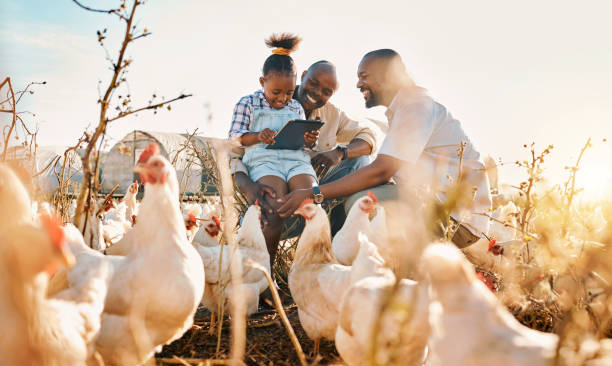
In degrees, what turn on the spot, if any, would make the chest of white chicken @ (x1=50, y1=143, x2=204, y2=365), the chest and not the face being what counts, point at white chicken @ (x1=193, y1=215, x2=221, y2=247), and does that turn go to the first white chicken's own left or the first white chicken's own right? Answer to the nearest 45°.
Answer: approximately 135° to the first white chicken's own left

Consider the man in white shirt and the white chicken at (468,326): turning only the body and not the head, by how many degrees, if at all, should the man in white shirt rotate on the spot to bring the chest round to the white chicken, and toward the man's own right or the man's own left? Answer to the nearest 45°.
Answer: approximately 90° to the man's own left

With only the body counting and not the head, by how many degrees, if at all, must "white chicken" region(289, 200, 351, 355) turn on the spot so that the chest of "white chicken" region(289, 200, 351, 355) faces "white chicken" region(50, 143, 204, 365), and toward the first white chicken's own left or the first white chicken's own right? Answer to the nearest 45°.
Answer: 0° — it already faces it

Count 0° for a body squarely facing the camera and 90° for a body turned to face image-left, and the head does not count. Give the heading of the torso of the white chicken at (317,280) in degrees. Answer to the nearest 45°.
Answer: approximately 45°

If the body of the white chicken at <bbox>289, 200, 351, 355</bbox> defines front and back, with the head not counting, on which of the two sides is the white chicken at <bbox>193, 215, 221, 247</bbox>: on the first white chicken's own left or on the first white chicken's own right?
on the first white chicken's own right

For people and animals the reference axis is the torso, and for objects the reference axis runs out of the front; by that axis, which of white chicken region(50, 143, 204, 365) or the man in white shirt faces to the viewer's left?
the man in white shirt

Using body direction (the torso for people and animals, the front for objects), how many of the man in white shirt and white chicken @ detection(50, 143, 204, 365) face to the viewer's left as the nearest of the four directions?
1

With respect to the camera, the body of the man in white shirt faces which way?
to the viewer's left

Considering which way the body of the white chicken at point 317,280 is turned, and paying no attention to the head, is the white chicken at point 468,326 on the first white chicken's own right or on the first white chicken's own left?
on the first white chicken's own left
